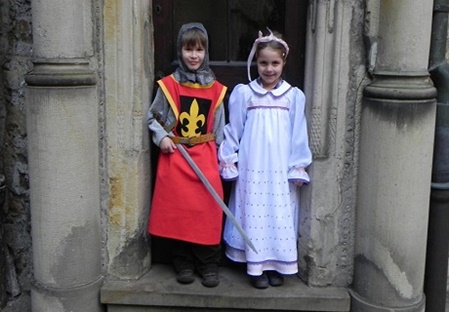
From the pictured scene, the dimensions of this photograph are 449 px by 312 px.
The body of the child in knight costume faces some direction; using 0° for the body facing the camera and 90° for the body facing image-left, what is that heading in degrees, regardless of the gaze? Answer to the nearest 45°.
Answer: approximately 0°

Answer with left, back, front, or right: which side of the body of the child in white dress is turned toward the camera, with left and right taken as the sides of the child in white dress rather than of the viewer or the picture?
front

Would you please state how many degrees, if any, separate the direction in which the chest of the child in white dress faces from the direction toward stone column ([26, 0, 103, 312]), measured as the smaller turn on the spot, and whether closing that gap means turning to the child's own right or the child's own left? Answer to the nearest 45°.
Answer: approximately 90° to the child's own right

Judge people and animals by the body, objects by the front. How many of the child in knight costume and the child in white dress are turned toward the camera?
2

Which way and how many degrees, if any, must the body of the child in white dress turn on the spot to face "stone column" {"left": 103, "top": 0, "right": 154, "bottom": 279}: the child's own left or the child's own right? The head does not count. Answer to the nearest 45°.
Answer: approximately 90° to the child's own right

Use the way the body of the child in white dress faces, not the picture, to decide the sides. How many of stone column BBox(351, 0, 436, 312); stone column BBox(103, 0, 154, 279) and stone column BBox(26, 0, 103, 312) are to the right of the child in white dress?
2

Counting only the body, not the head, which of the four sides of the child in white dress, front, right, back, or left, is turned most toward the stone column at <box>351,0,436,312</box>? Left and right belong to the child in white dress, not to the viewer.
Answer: left
